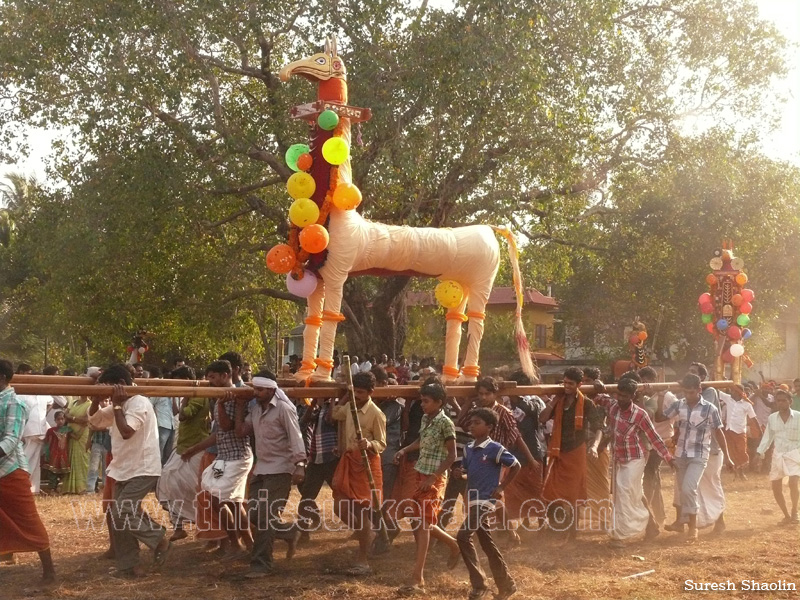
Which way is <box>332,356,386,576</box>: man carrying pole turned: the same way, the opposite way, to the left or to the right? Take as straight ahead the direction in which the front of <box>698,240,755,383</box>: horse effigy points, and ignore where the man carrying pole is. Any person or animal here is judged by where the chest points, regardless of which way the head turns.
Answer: the same way

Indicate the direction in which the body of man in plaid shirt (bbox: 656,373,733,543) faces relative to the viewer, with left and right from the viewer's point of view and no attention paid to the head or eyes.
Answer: facing the viewer and to the left of the viewer

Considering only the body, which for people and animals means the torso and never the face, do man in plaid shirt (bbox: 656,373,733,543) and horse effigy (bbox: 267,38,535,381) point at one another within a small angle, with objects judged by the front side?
no

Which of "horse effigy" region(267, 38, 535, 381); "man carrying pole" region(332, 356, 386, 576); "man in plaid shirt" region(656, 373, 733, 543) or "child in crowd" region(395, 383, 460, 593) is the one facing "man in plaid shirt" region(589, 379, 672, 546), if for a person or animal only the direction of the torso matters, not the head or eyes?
"man in plaid shirt" region(656, 373, 733, 543)

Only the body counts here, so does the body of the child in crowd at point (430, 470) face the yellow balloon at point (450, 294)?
no

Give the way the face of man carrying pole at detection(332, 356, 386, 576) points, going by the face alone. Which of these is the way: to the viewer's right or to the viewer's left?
to the viewer's left

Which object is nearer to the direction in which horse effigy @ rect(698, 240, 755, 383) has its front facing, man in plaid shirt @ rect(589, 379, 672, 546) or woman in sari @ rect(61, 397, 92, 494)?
the man in plaid shirt

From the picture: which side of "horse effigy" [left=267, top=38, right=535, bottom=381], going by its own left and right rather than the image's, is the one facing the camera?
left

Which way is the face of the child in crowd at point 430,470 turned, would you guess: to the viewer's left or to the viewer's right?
to the viewer's left

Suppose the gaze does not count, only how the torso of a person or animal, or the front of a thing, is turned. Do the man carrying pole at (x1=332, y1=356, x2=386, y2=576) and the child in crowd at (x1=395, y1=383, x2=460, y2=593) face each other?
no

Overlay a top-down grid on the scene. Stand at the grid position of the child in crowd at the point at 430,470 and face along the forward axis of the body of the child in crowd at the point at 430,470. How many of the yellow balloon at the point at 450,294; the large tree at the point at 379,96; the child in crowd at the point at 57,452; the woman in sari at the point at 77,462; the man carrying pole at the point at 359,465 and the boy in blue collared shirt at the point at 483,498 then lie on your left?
1

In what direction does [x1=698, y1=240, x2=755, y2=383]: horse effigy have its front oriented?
toward the camera

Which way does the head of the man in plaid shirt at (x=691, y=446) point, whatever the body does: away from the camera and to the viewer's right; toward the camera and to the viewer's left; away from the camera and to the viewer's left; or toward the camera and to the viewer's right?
toward the camera and to the viewer's left

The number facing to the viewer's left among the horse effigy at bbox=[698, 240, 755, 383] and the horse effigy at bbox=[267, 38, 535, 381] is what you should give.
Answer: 1

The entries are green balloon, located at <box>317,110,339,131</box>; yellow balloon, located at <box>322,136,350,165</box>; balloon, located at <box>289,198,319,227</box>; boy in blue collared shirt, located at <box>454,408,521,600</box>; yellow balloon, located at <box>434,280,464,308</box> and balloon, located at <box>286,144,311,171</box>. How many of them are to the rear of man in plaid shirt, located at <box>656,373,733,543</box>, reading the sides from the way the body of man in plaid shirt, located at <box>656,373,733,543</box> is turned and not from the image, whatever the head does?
0

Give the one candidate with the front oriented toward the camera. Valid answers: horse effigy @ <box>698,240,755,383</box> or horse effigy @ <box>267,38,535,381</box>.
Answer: horse effigy @ <box>698,240,755,383</box>

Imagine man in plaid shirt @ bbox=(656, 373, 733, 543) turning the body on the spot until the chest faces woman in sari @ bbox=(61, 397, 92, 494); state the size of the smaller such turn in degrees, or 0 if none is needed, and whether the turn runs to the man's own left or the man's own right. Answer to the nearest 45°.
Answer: approximately 45° to the man's own right

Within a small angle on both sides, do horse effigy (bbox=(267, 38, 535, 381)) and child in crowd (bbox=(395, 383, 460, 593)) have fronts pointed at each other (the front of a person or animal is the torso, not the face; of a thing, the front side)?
no
